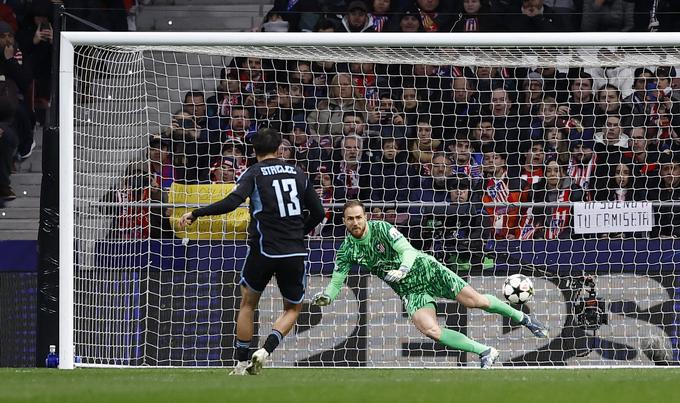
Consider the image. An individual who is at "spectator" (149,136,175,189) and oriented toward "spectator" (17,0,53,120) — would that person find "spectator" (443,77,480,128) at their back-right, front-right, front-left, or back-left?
back-right

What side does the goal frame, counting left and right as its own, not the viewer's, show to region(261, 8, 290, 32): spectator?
back

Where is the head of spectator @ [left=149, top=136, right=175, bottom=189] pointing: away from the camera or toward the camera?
toward the camera

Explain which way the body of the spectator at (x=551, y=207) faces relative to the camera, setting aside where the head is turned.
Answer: toward the camera

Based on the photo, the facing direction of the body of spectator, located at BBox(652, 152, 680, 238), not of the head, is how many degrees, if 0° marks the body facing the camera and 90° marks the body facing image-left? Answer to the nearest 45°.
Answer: approximately 0°

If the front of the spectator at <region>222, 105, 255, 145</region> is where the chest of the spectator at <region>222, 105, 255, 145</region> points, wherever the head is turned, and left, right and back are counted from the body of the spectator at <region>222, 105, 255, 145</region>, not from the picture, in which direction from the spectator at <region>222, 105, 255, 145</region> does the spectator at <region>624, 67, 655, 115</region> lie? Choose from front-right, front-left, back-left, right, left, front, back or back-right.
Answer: left

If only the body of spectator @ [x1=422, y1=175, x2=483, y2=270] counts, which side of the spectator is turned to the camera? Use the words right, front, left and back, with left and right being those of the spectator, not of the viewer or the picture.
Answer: front

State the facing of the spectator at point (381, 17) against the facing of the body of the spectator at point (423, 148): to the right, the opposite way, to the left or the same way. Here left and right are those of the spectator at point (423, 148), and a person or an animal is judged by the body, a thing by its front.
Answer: the same way

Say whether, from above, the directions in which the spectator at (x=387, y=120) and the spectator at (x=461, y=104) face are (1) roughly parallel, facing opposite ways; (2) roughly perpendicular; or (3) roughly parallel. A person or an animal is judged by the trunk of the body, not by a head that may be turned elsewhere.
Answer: roughly parallel

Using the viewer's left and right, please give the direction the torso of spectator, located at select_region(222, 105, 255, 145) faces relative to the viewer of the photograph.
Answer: facing the viewer

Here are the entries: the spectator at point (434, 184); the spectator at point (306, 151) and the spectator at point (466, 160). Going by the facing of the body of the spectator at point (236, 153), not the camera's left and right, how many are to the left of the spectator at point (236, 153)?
3

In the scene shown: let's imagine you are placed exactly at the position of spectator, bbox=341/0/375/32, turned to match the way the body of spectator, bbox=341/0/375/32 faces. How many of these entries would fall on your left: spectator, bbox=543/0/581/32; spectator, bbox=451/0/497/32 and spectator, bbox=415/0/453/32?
3

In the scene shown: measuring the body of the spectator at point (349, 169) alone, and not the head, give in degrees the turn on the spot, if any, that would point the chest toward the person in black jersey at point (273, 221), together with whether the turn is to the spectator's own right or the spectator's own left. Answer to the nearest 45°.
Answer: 0° — they already face them
